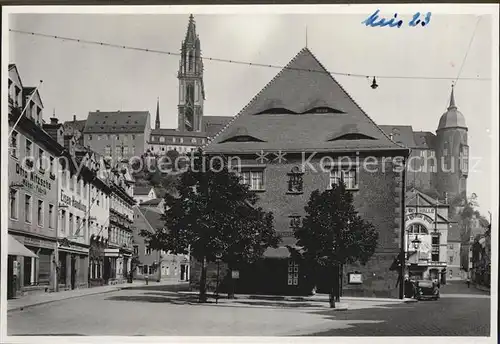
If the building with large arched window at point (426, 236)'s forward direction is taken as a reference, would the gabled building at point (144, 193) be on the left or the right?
on its right

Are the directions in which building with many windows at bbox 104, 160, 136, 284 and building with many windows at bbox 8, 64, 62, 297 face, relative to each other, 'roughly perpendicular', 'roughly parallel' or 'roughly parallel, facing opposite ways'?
roughly parallel

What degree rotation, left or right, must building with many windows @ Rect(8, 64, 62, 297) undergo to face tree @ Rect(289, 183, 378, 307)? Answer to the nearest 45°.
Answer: approximately 45° to its left

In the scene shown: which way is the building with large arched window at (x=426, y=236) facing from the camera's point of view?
toward the camera

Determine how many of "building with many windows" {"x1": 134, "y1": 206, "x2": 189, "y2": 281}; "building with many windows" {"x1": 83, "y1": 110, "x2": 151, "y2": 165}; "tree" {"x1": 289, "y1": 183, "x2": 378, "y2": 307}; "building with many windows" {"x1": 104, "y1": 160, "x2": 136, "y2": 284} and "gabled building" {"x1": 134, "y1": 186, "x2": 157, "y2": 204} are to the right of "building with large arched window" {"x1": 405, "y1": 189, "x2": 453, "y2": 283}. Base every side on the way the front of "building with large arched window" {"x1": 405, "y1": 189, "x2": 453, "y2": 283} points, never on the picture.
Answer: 5

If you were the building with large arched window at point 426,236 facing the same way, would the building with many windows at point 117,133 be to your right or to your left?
on your right
